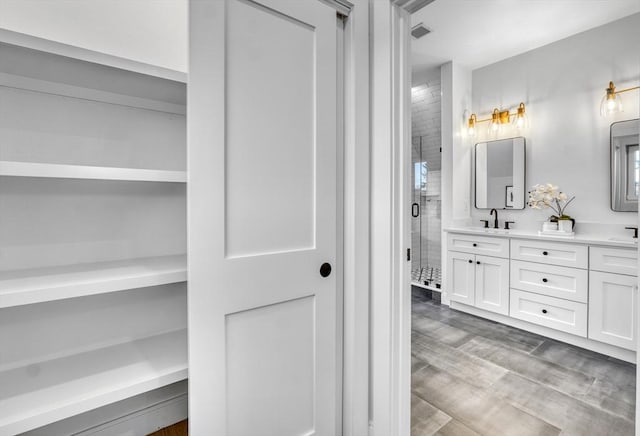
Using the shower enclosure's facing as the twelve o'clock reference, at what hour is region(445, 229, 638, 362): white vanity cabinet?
The white vanity cabinet is roughly at 9 o'clock from the shower enclosure.

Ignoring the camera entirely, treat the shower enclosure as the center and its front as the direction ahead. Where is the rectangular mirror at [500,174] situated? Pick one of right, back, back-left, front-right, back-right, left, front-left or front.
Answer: left

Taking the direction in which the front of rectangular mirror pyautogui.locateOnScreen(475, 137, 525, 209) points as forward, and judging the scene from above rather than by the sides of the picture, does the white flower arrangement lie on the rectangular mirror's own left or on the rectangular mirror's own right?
on the rectangular mirror's own left

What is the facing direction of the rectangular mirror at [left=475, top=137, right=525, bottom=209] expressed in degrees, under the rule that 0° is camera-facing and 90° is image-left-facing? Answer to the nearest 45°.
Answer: approximately 45°

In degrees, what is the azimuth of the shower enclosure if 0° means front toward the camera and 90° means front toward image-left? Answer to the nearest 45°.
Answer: approximately 45°

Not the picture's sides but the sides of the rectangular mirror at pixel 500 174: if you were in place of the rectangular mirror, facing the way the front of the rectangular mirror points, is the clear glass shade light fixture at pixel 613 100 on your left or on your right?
on your left

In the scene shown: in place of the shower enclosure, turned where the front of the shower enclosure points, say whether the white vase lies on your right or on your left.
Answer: on your left

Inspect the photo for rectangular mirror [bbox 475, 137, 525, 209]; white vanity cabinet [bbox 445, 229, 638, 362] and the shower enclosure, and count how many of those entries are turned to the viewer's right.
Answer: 0

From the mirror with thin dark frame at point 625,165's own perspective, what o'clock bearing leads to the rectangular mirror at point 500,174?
The rectangular mirror is roughly at 2 o'clock from the mirror with thin dark frame.

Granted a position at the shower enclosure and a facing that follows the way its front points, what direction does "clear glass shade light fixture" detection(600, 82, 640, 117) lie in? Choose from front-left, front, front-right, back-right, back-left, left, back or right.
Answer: left
